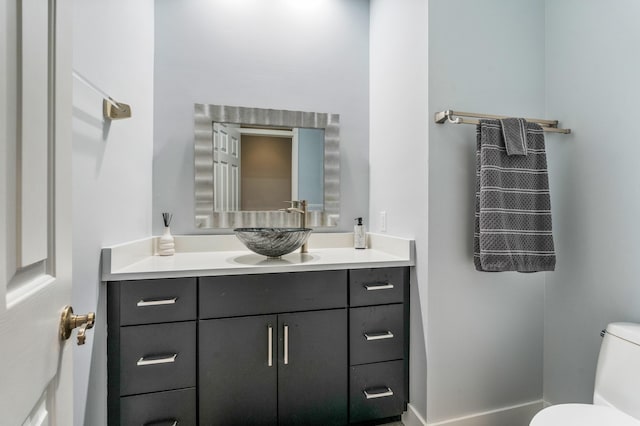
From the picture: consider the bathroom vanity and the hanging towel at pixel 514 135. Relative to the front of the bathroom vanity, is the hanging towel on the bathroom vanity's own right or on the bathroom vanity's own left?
on the bathroom vanity's own left

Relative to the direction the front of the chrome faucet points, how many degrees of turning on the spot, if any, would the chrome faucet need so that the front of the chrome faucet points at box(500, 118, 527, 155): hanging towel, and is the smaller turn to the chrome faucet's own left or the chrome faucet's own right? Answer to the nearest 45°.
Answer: approximately 135° to the chrome faucet's own left

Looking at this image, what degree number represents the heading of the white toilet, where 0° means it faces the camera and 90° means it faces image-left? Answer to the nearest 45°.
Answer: approximately 45°

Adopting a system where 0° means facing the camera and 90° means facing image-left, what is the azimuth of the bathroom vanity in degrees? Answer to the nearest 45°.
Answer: approximately 0°

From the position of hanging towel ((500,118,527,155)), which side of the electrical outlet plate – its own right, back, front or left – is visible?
left
